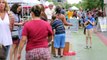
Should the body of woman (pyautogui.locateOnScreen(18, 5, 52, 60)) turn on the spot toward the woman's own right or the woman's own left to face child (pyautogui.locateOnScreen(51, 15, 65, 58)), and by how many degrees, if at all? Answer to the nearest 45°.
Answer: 0° — they already face them

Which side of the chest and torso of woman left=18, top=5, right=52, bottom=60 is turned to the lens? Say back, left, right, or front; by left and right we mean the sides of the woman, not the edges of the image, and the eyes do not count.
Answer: back

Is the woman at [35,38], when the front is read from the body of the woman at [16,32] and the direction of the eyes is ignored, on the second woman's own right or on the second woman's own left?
on the second woman's own right

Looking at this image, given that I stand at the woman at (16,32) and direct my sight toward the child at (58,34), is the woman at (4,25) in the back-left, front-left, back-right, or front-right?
back-right
